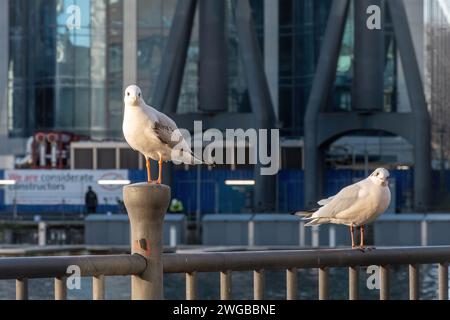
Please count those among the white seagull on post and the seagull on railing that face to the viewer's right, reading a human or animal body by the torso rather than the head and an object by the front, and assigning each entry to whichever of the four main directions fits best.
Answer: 1

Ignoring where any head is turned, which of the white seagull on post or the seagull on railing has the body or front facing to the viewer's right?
the seagull on railing

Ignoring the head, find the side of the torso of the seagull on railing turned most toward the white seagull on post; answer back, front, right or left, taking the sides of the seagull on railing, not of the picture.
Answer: back

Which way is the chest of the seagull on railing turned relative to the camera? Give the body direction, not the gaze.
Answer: to the viewer's right
